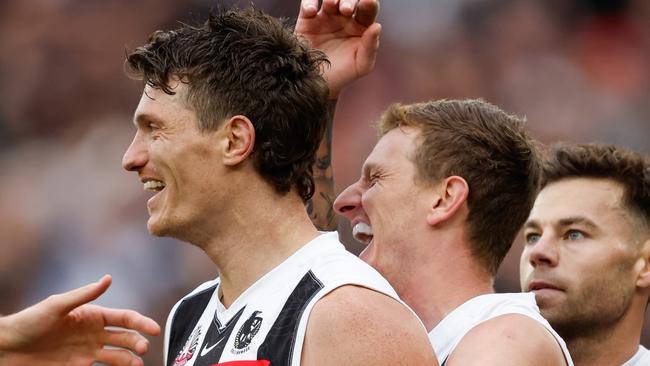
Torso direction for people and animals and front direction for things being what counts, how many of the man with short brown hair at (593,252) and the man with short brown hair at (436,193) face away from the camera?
0

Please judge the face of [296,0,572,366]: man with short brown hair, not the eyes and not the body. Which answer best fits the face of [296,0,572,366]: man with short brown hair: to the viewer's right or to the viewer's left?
to the viewer's left

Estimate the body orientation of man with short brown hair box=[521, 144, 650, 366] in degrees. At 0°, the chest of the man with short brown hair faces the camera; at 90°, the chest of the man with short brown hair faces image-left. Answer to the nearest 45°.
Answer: approximately 45°

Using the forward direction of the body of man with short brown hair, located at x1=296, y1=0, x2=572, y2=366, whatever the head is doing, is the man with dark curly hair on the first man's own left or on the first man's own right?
on the first man's own left

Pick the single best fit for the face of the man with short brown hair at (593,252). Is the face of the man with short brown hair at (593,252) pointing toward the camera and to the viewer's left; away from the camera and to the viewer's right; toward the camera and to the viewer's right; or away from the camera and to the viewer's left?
toward the camera and to the viewer's left

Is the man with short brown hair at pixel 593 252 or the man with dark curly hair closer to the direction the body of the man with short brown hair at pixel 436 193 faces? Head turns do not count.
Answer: the man with dark curly hair

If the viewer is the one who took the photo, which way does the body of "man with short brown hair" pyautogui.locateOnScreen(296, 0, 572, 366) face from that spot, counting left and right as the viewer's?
facing to the left of the viewer
